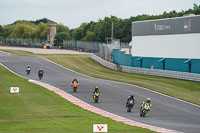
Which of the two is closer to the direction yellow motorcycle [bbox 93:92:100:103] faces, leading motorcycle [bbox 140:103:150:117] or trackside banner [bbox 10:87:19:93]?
the leading motorcycle

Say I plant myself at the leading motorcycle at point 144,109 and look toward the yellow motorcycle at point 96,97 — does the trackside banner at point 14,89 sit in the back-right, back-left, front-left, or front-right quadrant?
front-left

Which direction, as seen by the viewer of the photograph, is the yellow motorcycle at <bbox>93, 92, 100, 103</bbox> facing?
facing the viewer

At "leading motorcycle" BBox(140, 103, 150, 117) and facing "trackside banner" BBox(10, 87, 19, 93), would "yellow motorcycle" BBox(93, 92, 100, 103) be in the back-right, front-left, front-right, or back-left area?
front-right

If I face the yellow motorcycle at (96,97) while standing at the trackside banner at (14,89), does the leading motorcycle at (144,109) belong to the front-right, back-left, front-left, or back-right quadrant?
front-right

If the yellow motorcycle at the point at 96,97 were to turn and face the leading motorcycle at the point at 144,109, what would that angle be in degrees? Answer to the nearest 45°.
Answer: approximately 45° to its left

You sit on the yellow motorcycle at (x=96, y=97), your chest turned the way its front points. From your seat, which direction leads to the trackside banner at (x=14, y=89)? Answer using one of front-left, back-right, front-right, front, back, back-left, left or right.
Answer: right
